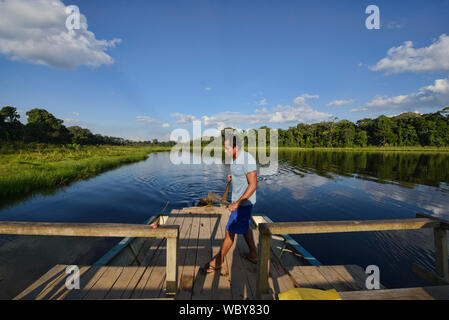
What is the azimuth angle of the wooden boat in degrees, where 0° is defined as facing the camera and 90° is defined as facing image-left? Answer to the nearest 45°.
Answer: approximately 180°

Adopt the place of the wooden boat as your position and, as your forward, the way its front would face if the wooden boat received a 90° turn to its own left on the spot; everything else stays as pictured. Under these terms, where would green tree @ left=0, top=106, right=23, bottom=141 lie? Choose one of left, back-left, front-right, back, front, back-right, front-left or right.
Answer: front-right
